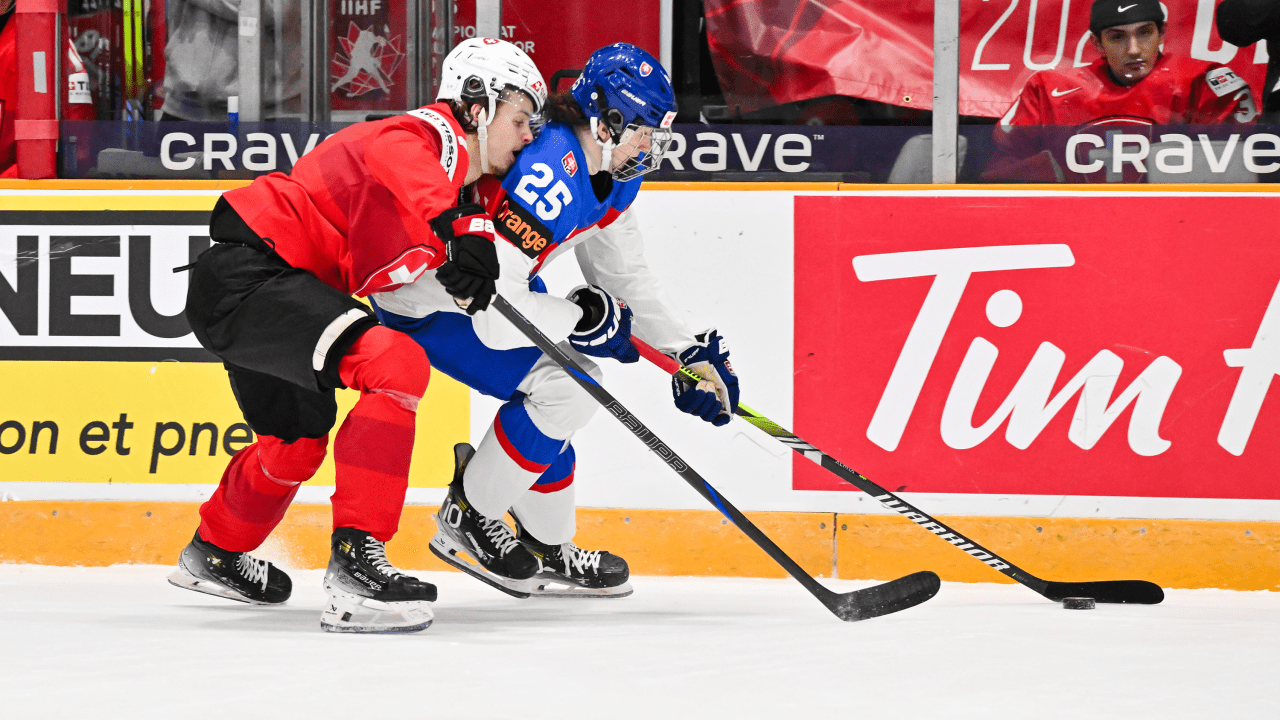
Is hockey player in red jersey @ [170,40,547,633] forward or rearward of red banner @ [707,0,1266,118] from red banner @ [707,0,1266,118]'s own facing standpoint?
forward

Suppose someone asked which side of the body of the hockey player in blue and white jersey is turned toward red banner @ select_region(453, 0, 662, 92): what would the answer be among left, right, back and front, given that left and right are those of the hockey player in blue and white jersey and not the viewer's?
left

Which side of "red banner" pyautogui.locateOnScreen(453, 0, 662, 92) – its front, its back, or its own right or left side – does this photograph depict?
front

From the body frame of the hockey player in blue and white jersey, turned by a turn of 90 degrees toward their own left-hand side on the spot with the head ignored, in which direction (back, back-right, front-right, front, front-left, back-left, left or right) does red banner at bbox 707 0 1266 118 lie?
front-right

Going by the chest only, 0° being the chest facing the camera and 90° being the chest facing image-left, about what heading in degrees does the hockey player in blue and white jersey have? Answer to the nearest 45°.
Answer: approximately 270°

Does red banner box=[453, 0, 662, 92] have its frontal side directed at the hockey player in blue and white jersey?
yes

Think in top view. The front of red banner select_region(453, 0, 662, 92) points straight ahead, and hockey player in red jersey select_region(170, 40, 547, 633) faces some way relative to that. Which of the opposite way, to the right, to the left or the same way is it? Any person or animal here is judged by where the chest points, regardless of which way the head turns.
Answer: to the left

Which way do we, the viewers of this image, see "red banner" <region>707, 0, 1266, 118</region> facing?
facing the viewer

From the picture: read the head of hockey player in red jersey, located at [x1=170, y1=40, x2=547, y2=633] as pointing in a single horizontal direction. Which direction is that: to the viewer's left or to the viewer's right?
to the viewer's right

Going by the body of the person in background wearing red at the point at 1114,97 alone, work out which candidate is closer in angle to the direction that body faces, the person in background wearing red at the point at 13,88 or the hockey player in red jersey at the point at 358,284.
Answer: the hockey player in red jersey

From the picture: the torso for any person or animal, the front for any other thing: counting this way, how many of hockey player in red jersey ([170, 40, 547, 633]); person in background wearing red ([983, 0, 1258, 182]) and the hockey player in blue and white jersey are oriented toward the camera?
1

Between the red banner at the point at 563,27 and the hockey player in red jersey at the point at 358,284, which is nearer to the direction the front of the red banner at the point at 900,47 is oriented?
the hockey player in red jersey

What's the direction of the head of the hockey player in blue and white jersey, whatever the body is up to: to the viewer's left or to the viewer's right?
to the viewer's right

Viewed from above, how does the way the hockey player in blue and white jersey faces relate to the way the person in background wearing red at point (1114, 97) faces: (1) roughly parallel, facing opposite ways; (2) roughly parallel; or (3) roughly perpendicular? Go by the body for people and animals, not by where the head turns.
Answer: roughly perpendicular

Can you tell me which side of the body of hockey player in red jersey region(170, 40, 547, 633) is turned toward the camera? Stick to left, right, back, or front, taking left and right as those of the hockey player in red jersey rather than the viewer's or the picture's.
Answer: right

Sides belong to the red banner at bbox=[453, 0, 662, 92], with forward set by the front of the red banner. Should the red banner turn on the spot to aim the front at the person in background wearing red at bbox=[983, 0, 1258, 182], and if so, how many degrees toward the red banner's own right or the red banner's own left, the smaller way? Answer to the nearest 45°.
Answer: approximately 90° to the red banner's own left
